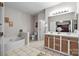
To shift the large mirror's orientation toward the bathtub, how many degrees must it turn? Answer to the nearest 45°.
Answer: approximately 45° to its right

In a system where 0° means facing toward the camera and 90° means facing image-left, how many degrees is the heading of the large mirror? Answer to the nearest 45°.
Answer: approximately 45°
